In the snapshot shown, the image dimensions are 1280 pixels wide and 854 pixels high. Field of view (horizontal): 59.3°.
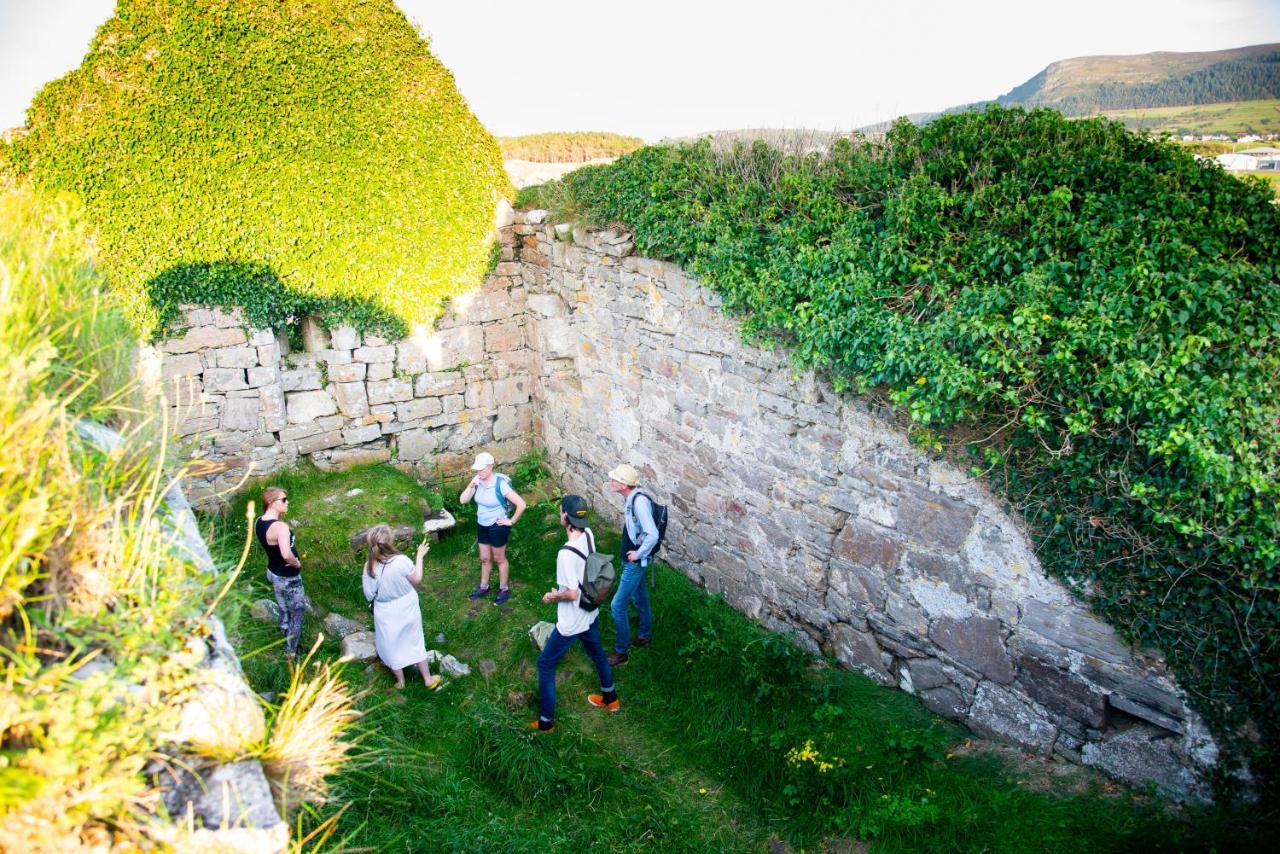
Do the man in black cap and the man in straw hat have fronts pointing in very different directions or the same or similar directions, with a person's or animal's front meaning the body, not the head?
same or similar directions

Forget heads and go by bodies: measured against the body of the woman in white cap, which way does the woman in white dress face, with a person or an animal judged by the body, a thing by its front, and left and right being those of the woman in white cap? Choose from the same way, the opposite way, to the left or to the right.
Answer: the opposite way

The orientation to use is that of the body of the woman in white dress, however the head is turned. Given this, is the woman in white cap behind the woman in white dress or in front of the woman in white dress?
in front

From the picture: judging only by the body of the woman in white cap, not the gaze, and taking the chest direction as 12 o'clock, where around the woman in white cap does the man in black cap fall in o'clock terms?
The man in black cap is roughly at 10 o'clock from the woman in white cap.

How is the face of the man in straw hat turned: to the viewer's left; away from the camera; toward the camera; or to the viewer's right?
to the viewer's left

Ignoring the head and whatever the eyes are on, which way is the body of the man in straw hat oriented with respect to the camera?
to the viewer's left

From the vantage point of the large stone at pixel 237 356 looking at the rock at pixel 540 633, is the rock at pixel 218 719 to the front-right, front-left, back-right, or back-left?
front-right

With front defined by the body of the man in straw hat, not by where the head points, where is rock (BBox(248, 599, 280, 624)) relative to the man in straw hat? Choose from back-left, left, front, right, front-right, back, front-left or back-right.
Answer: front

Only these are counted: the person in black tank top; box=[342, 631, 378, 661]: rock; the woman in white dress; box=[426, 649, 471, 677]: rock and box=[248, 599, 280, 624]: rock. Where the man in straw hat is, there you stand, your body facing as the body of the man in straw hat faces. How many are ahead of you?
5

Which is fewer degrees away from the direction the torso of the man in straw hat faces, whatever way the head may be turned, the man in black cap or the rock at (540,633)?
the rock

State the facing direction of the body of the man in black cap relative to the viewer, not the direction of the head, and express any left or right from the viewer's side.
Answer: facing to the left of the viewer

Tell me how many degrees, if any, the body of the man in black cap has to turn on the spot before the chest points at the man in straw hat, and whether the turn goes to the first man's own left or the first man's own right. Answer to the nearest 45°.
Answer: approximately 135° to the first man's own right

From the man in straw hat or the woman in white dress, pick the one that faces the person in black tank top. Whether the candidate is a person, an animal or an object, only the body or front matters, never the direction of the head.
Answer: the man in straw hat

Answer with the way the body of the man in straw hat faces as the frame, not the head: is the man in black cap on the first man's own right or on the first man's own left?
on the first man's own left

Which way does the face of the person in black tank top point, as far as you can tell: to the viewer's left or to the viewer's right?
to the viewer's right
